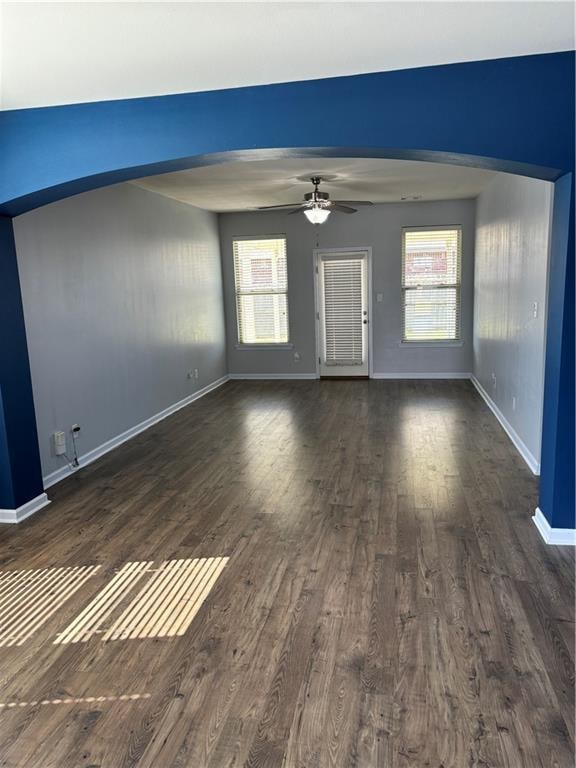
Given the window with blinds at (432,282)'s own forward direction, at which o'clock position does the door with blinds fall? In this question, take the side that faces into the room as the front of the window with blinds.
The door with blinds is roughly at 3 o'clock from the window with blinds.

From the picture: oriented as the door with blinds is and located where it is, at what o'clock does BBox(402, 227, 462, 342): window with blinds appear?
The window with blinds is roughly at 9 o'clock from the door with blinds.

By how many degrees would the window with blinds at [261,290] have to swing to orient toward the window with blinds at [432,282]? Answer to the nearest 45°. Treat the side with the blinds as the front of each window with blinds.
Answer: approximately 90° to its left

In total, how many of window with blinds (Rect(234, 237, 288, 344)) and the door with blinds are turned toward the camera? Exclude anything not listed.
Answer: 2

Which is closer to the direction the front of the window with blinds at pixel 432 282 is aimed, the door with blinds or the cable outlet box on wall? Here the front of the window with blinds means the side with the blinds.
the cable outlet box on wall

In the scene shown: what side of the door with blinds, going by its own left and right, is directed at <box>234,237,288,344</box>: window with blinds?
right

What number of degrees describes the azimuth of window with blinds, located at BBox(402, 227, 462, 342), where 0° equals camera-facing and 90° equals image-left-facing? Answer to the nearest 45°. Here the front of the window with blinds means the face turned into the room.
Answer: approximately 0°

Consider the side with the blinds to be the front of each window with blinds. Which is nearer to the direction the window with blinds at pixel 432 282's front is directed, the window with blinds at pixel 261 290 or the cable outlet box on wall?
the cable outlet box on wall

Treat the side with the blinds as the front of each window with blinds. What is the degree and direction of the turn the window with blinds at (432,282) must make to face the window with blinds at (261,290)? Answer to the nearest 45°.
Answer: approximately 90° to its right
